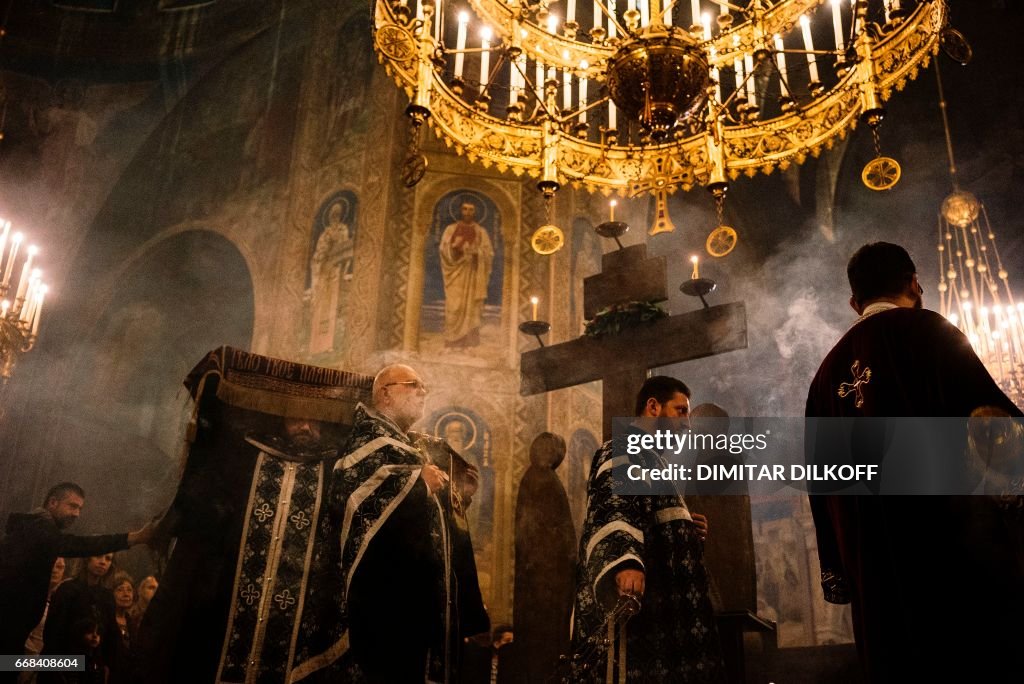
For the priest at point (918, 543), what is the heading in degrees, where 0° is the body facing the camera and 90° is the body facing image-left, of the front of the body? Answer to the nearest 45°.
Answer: approximately 225°

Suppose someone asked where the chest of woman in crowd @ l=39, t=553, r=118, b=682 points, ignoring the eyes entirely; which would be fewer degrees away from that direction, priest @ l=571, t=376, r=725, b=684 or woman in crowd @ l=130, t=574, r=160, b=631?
the priest

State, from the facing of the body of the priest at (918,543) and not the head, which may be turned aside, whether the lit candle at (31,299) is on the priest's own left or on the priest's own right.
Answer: on the priest's own left

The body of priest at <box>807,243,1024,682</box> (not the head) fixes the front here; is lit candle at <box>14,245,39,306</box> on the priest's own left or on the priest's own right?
on the priest's own left

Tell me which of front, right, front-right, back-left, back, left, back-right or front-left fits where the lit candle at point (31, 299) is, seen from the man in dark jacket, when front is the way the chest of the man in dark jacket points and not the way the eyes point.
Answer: left

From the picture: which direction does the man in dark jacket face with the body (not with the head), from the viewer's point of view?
to the viewer's right

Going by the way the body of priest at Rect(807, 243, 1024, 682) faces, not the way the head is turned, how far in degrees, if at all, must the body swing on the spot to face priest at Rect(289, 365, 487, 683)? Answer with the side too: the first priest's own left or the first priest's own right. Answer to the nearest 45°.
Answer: approximately 135° to the first priest's own left

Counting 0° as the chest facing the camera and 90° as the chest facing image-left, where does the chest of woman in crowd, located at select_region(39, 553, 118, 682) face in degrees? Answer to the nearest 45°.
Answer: approximately 315°

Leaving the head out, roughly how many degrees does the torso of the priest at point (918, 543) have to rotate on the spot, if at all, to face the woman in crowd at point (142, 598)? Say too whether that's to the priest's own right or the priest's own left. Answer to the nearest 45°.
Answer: approximately 90° to the priest's own left

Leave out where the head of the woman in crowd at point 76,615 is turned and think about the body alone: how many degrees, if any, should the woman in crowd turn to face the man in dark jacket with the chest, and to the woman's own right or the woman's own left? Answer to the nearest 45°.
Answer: approximately 45° to the woman's own right

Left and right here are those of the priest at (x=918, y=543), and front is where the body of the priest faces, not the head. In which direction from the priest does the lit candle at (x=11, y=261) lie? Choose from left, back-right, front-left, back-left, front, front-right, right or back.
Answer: back-left

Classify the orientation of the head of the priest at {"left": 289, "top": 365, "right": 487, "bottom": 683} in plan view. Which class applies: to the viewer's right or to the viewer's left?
to the viewer's right
